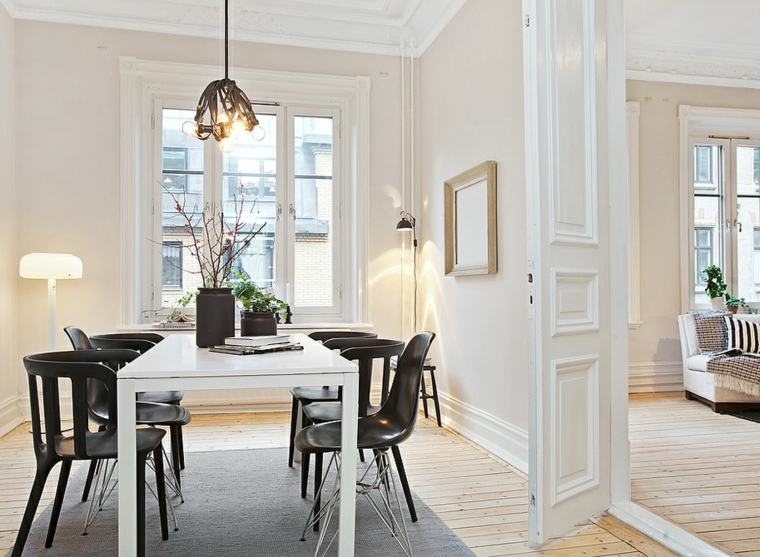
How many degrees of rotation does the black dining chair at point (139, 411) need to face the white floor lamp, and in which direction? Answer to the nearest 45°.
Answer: approximately 90° to its left

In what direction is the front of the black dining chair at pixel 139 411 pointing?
to the viewer's right

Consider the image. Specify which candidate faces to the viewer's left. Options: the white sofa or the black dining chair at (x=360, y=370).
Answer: the black dining chair

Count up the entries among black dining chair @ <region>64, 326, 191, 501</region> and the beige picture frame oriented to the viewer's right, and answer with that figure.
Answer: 1

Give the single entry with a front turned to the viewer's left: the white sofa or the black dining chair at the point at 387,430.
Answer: the black dining chair

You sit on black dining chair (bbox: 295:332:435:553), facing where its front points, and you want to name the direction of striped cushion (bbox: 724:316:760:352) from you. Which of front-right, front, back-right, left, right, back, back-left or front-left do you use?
back-right

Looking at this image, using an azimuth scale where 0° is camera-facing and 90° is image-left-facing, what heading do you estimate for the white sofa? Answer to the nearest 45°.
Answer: approximately 315°

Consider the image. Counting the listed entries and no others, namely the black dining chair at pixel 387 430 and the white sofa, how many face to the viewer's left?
1

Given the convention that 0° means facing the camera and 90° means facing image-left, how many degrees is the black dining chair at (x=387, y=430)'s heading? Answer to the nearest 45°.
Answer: approximately 90°

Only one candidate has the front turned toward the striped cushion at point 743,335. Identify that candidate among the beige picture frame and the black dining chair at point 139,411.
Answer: the black dining chair

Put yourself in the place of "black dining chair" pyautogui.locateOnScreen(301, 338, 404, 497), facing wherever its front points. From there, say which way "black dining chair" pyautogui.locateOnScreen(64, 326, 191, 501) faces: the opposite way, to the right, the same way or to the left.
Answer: the opposite way

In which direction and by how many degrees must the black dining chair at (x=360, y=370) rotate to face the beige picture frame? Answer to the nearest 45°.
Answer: approximately 135° to its right

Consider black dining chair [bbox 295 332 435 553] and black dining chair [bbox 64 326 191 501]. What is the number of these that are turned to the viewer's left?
1

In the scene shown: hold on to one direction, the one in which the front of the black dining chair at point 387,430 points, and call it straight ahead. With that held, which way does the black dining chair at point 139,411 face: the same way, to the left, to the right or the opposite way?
the opposite way

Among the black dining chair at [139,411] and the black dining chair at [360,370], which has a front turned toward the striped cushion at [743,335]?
the black dining chair at [139,411]

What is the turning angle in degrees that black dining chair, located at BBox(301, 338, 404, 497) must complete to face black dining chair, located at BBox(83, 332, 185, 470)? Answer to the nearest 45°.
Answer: approximately 45° to its right

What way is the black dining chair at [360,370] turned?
to the viewer's left
